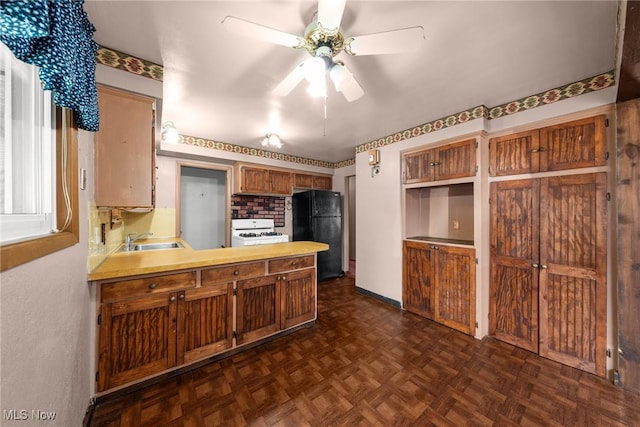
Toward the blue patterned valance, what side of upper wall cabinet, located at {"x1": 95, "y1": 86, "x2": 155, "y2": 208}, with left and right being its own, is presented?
right

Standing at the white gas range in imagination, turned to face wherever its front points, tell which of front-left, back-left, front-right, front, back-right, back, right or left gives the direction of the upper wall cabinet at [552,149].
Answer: front

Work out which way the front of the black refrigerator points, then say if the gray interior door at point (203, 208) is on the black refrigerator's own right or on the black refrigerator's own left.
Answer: on the black refrigerator's own right

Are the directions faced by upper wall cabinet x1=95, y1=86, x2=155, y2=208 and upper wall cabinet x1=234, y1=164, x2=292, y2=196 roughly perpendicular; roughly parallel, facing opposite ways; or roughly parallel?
roughly perpendicular

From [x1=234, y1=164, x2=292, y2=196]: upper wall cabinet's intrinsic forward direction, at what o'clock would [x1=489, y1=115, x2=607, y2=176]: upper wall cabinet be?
[x1=489, y1=115, x2=607, y2=176]: upper wall cabinet is roughly at 12 o'clock from [x1=234, y1=164, x2=292, y2=196]: upper wall cabinet.

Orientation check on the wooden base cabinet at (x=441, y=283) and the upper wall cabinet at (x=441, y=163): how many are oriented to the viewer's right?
0

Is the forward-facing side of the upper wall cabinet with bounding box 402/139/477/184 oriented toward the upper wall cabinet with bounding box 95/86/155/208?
yes

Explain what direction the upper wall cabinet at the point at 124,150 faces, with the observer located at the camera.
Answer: facing to the right of the viewer

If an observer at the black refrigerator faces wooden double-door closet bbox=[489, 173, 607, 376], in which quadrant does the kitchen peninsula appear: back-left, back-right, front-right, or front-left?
front-right

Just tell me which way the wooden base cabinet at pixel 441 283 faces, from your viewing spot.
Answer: facing the viewer and to the left of the viewer

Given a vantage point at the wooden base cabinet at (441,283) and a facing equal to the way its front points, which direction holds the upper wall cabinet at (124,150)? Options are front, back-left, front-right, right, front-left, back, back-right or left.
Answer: front

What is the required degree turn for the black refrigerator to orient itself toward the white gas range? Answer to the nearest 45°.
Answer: approximately 135° to its right
